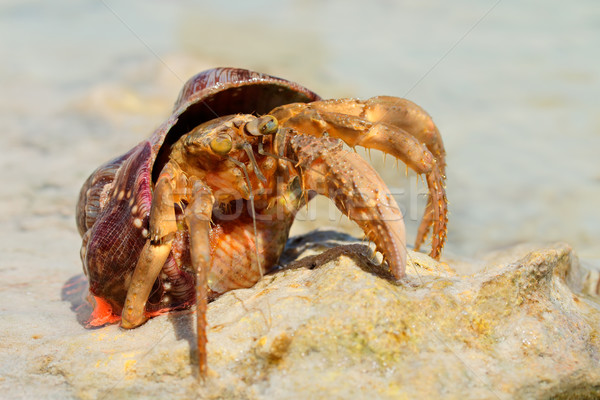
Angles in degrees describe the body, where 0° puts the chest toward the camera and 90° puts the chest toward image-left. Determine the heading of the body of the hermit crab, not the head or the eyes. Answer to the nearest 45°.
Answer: approximately 315°
